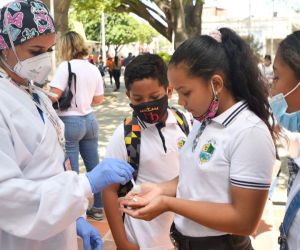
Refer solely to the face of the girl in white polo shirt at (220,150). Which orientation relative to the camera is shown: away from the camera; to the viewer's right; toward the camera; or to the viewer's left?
to the viewer's left

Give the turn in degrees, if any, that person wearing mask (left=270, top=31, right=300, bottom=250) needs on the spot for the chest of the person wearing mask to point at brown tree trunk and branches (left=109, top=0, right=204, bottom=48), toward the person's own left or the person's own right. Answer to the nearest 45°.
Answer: approximately 90° to the person's own right

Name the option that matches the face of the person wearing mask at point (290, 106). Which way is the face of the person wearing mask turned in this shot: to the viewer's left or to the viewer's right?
to the viewer's left

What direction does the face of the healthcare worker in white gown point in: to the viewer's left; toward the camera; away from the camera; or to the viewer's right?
to the viewer's right

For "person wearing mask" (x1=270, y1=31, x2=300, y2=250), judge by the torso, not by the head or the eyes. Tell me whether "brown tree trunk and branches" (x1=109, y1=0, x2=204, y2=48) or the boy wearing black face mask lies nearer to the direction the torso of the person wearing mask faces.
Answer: the boy wearing black face mask

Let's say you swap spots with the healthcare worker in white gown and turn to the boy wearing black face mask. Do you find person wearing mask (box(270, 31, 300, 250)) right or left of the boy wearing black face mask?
right
